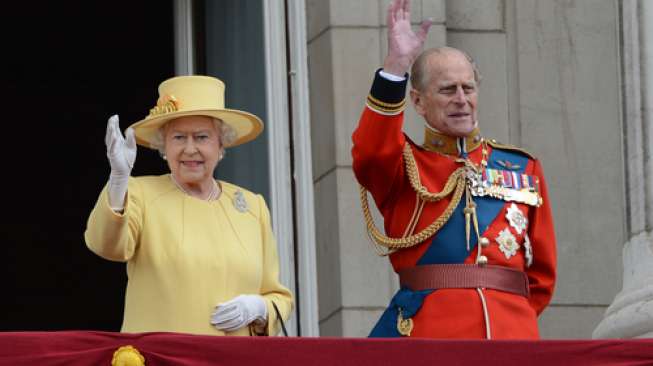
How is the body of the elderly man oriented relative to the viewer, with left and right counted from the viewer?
facing the viewer and to the right of the viewer

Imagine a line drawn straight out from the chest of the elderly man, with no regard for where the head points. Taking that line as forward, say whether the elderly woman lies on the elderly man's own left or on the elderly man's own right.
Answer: on the elderly man's own right

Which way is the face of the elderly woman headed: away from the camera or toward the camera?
toward the camera

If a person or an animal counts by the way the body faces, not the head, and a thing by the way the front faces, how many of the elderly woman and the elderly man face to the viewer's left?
0

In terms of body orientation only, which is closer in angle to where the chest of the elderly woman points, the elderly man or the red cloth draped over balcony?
the red cloth draped over balcony

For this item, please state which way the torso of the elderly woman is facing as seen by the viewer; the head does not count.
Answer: toward the camera

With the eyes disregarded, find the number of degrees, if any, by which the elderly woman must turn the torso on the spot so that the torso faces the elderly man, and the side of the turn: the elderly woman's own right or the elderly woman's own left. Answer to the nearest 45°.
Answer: approximately 90° to the elderly woman's own left

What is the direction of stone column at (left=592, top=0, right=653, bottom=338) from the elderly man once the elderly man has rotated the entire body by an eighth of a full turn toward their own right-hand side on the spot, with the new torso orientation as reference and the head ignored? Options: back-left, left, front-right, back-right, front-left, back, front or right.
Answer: back-left
